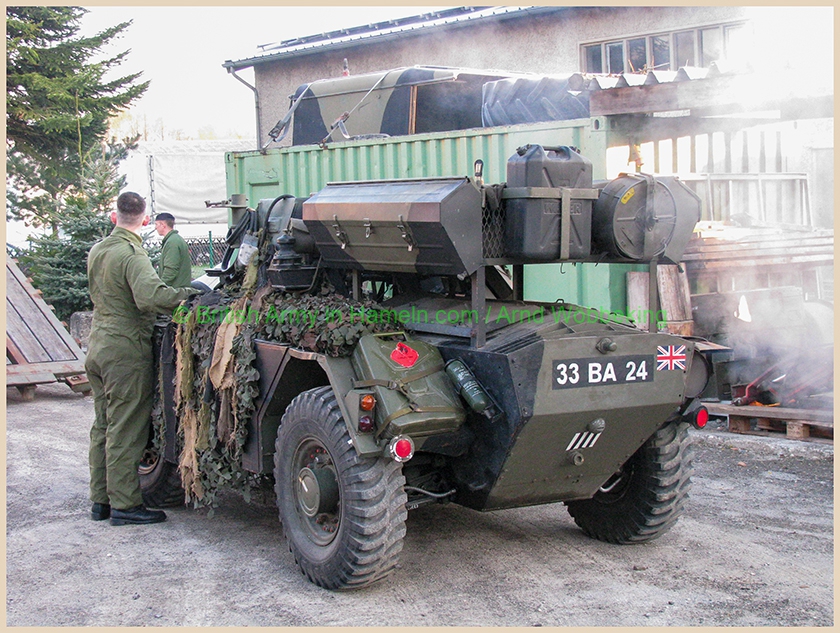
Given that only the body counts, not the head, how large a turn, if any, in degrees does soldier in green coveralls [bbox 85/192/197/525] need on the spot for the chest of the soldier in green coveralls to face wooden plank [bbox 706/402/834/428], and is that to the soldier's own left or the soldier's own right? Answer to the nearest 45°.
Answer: approximately 45° to the soldier's own right

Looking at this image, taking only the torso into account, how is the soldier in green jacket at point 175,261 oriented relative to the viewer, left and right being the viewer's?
facing to the left of the viewer

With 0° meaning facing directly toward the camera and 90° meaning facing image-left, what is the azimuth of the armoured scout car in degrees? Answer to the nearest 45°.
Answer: approximately 135°

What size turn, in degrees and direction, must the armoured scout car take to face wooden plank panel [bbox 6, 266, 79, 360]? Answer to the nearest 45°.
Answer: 0° — it already faces it

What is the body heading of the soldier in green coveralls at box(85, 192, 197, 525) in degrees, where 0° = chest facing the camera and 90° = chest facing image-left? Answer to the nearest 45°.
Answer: approximately 225°

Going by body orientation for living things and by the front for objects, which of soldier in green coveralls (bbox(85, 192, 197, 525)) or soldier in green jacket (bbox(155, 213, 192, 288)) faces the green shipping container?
soldier in green coveralls (bbox(85, 192, 197, 525))

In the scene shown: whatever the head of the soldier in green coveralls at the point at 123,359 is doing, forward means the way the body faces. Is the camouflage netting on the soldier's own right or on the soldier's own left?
on the soldier's own right

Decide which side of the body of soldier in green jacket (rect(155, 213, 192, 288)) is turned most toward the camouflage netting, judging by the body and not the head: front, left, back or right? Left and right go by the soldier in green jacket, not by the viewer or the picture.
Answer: left

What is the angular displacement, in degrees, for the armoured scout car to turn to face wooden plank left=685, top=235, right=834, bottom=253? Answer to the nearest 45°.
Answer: approximately 90° to its right

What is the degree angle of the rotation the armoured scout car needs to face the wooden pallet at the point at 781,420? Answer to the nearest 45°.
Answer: approximately 90° to its right

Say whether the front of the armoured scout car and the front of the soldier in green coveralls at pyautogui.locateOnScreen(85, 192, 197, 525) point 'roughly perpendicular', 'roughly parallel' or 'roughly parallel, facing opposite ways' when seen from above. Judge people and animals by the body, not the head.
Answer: roughly perpendicular

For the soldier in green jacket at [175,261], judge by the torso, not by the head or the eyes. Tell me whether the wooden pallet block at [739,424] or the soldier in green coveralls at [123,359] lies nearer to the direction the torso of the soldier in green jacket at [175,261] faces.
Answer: the soldier in green coveralls

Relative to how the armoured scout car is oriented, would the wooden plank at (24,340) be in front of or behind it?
in front

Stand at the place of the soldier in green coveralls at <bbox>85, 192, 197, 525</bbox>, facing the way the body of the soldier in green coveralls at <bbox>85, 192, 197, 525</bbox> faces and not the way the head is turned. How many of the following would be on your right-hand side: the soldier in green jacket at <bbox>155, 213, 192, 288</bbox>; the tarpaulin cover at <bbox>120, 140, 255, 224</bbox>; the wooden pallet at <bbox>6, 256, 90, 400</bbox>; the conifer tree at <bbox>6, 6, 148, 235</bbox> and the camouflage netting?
1

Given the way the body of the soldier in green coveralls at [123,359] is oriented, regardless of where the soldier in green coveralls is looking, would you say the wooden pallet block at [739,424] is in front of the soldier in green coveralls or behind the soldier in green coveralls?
in front

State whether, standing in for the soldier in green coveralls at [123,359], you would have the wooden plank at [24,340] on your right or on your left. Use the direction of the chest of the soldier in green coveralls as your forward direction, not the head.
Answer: on your left
